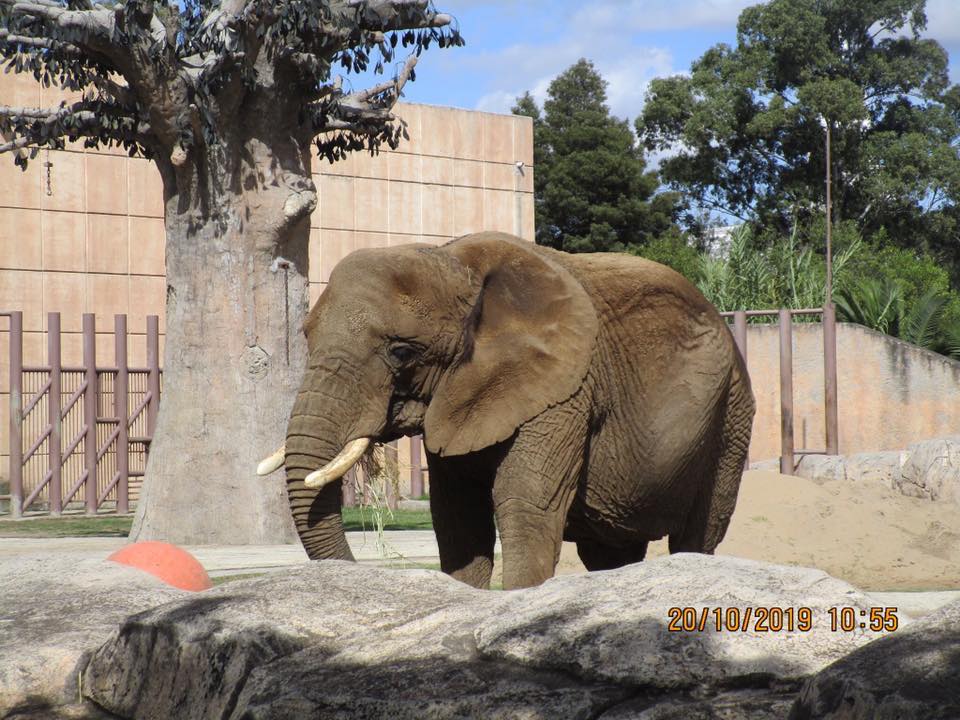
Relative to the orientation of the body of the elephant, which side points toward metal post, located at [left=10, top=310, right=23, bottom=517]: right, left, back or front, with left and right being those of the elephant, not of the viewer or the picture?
right

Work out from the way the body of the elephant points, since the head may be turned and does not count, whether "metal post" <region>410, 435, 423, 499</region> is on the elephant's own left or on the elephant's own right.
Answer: on the elephant's own right

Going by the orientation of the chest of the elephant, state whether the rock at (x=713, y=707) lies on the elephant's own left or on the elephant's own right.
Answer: on the elephant's own left

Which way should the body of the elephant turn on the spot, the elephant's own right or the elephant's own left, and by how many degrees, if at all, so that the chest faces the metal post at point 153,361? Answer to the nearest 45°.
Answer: approximately 135° to the elephant's own right

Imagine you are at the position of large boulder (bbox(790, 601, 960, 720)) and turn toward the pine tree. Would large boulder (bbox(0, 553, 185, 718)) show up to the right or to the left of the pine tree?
left

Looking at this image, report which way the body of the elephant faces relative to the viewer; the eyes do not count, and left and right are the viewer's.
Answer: facing the viewer and to the left of the viewer

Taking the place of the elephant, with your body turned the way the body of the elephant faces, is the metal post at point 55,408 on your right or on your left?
on your right

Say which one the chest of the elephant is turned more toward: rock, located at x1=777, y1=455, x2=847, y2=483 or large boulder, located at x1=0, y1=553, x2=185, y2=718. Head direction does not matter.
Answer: the large boulder

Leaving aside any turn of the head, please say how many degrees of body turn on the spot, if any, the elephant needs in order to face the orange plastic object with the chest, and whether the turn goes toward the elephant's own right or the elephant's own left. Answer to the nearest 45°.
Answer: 0° — it already faces it

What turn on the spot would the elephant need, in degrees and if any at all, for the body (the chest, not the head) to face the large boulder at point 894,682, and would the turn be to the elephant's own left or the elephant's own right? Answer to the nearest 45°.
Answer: approximately 45° to the elephant's own left

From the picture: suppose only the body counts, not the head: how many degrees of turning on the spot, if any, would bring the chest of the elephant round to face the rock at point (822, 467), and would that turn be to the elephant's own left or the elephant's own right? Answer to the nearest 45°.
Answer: approximately 135° to the elephant's own right
